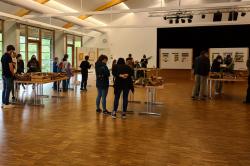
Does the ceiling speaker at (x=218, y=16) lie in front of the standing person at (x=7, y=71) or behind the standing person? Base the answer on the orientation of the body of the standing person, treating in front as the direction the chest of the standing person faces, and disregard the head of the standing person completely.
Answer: in front

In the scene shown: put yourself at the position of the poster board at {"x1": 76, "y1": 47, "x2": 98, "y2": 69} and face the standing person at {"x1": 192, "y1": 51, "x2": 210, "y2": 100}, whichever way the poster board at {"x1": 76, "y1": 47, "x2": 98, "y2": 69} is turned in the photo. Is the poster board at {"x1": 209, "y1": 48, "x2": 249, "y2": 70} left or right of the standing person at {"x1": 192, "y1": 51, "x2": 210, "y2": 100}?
left

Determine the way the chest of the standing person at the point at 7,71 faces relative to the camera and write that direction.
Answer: to the viewer's right

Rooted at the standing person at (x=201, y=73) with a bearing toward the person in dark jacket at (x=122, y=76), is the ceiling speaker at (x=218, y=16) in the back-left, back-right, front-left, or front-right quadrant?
back-right

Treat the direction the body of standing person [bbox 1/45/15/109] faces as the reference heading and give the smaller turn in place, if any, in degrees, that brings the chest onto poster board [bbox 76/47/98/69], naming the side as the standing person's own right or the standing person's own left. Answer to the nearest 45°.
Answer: approximately 45° to the standing person's own left

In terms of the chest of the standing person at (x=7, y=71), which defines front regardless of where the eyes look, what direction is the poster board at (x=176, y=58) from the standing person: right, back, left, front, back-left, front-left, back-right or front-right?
front-left
